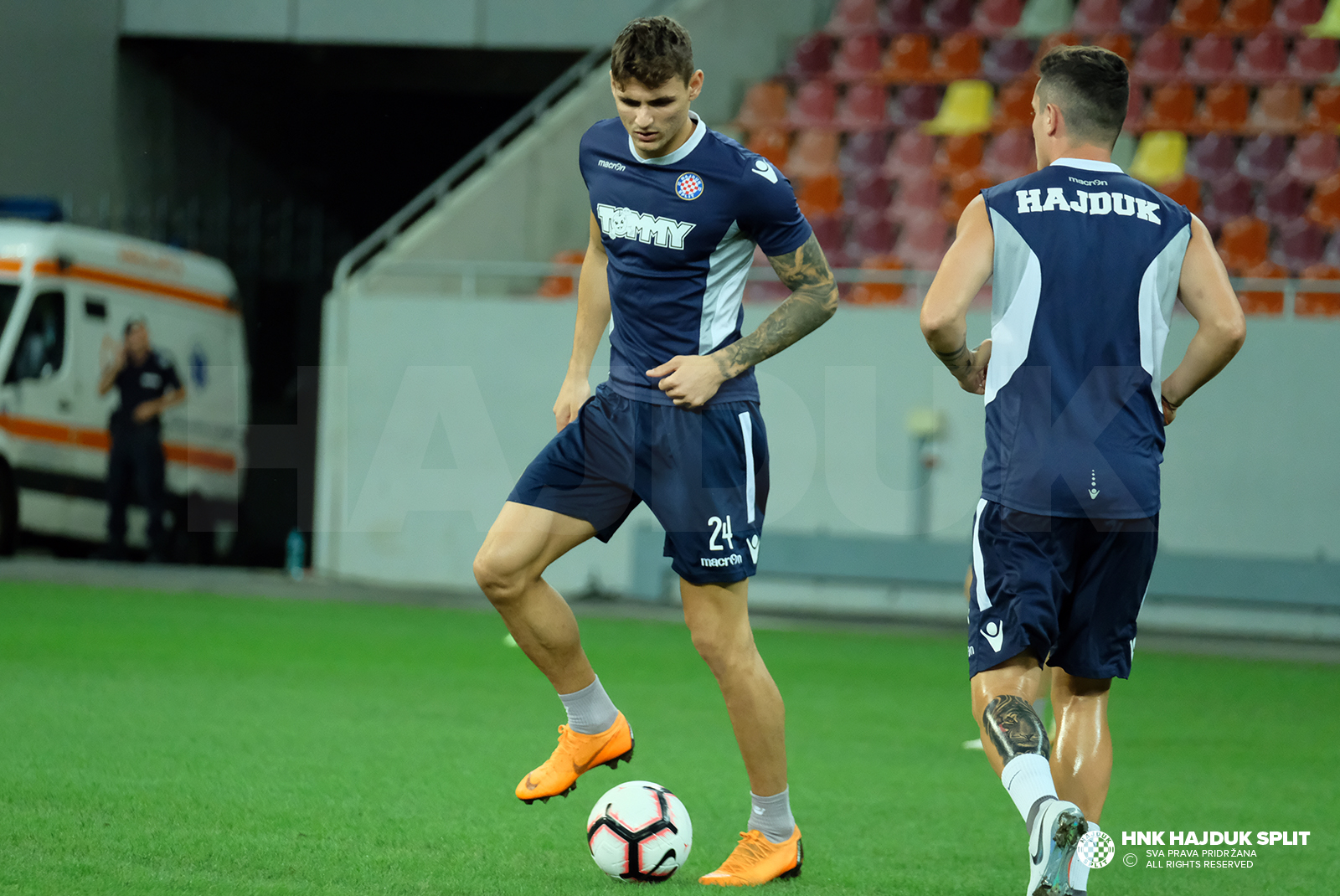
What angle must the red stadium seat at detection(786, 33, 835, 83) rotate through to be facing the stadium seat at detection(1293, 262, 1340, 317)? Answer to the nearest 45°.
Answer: approximately 90° to its left

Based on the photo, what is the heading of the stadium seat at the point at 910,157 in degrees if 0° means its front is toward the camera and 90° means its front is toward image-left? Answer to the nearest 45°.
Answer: approximately 45°

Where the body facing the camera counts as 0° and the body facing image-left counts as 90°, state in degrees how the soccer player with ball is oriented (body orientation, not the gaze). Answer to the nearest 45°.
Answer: approximately 45°

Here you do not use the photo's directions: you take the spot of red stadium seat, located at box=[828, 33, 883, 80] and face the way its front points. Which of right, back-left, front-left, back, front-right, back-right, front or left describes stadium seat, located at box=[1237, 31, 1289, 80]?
back-left

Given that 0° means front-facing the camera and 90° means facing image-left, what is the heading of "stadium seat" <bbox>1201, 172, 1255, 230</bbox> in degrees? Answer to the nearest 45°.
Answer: approximately 45°

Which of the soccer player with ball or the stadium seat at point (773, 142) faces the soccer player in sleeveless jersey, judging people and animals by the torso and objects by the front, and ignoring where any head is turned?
the stadium seat

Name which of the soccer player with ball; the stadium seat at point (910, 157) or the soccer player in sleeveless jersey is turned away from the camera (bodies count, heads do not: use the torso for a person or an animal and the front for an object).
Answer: the soccer player in sleeveless jersey

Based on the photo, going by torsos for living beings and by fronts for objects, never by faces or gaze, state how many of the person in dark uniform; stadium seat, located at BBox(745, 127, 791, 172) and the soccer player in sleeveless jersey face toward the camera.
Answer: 2

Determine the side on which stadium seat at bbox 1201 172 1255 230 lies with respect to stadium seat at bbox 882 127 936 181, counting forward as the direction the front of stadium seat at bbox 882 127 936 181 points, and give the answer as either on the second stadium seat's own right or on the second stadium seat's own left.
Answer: on the second stadium seat's own left

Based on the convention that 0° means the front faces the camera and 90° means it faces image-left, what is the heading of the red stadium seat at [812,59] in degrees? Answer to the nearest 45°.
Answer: approximately 45°

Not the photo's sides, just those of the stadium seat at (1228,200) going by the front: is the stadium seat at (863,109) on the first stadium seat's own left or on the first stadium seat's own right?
on the first stadium seat's own right

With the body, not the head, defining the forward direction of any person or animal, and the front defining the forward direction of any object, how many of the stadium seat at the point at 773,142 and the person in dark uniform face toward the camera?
2

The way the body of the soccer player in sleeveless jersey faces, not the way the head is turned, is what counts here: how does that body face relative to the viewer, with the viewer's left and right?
facing away from the viewer

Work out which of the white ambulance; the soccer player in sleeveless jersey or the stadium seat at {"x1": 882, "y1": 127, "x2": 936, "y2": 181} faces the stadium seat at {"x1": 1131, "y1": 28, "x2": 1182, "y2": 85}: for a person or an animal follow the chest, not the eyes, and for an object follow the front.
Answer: the soccer player in sleeveless jersey

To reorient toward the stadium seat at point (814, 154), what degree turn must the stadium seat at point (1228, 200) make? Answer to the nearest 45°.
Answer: approximately 45° to its right

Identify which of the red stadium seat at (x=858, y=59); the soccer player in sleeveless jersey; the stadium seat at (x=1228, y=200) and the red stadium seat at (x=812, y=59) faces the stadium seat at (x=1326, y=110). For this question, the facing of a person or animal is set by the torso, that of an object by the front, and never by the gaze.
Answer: the soccer player in sleeveless jersey
